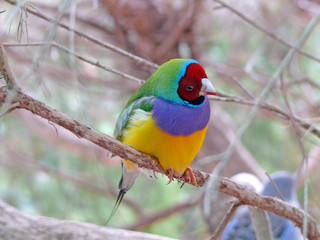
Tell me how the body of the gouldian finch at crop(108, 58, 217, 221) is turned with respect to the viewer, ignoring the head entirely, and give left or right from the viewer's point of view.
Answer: facing the viewer and to the right of the viewer

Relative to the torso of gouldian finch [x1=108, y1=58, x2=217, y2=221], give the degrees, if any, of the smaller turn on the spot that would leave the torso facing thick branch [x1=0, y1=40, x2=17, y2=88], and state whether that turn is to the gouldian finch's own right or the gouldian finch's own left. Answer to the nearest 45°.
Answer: approximately 90° to the gouldian finch's own right
